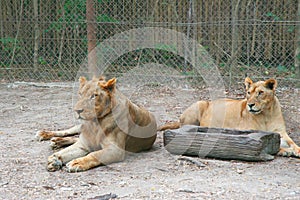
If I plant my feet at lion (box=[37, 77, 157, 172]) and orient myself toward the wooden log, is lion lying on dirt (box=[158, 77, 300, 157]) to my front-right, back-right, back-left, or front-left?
front-left

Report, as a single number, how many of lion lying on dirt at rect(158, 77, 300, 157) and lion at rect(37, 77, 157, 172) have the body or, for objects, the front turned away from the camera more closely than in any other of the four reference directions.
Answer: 0

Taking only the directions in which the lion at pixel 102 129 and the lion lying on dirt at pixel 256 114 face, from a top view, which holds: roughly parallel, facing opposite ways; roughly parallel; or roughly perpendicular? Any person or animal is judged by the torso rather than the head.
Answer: roughly perpendicular

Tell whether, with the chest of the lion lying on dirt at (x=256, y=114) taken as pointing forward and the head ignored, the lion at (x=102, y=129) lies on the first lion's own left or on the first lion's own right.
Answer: on the first lion's own right

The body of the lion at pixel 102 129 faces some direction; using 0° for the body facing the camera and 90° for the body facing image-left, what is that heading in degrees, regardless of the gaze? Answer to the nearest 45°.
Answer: approximately 45°

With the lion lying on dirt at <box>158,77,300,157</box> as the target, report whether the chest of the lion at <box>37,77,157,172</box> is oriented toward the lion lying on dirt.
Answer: no

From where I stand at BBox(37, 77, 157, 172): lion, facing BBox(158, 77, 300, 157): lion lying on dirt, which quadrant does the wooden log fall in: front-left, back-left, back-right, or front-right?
front-right

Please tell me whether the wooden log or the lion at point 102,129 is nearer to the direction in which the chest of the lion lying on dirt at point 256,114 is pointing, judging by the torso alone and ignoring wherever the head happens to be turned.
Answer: the wooden log

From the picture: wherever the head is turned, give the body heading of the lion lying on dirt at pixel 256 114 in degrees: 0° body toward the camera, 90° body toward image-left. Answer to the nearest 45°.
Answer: approximately 315°
